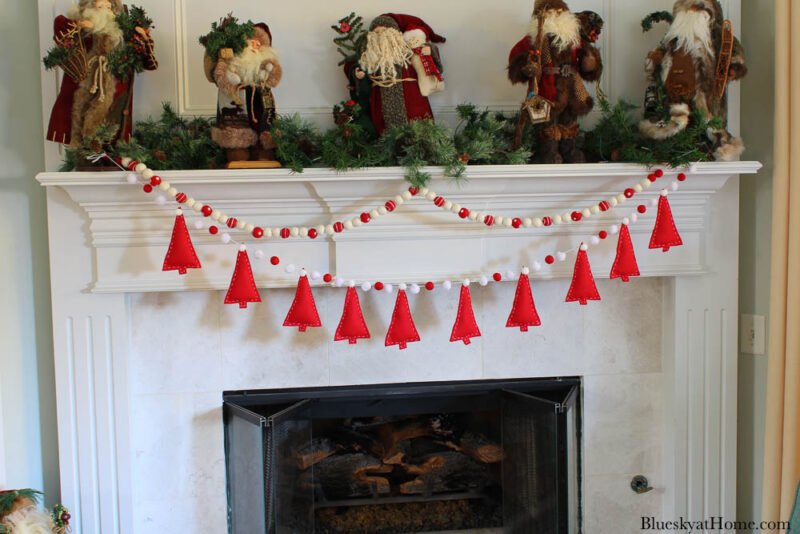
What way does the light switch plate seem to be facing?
toward the camera

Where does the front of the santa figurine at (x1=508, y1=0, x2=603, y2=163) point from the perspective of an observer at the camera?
facing the viewer

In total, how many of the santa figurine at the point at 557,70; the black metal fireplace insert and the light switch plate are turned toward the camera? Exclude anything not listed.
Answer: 3

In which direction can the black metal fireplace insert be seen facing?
toward the camera

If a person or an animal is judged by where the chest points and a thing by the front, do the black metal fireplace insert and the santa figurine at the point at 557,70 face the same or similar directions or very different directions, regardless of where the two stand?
same or similar directions

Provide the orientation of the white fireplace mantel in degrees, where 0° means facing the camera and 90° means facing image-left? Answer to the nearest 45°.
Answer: approximately 0°

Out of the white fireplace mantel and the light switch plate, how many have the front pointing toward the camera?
2

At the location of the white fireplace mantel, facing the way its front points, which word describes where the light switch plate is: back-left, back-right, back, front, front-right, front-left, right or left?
left

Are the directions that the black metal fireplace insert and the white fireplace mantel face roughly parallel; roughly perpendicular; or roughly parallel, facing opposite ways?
roughly parallel

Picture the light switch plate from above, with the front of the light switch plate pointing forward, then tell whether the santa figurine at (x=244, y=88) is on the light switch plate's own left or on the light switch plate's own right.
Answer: on the light switch plate's own right
